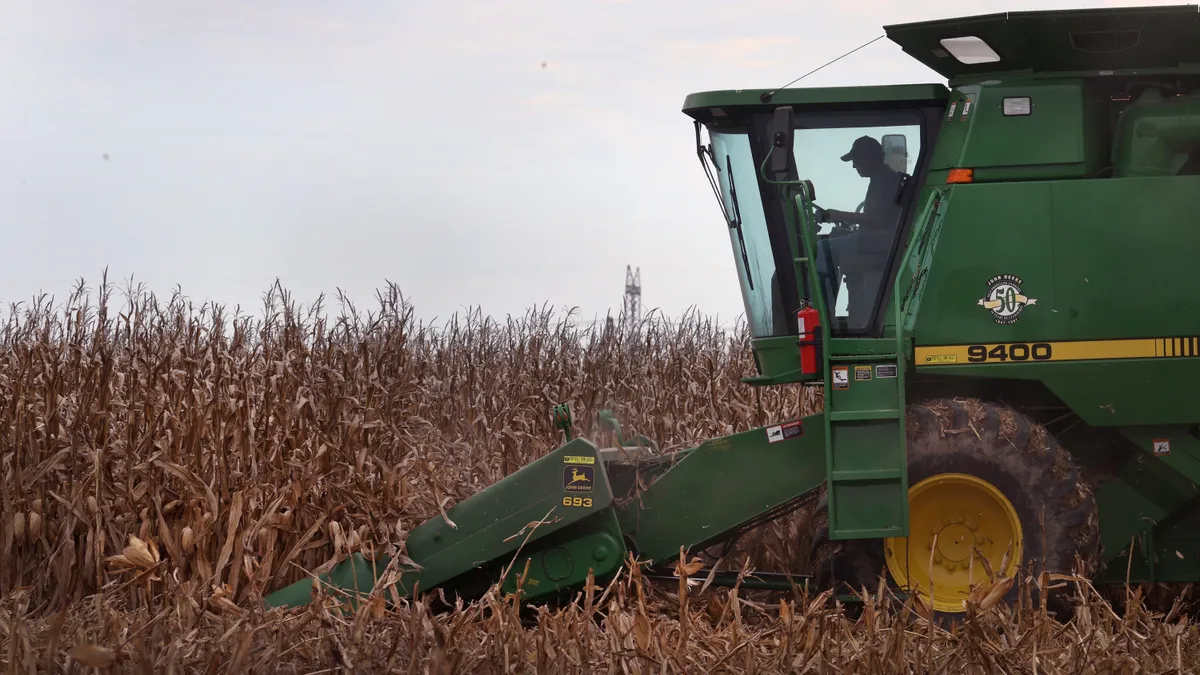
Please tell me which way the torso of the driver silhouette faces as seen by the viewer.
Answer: to the viewer's left

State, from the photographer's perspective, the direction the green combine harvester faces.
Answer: facing to the left of the viewer
